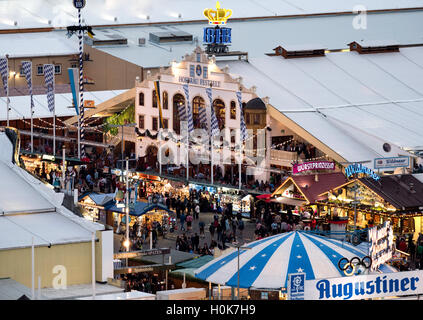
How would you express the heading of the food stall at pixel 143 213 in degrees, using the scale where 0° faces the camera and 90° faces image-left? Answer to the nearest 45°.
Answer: approximately 315°

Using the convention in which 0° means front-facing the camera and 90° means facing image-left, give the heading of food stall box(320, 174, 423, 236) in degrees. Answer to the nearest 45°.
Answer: approximately 45°

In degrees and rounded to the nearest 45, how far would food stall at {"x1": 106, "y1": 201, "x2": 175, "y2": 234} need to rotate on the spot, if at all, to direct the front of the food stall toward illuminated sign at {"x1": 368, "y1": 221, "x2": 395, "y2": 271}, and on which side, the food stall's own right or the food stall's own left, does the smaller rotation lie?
0° — it already faces it

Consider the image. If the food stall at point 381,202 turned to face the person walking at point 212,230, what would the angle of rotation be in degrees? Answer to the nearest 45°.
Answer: approximately 45° to its right
